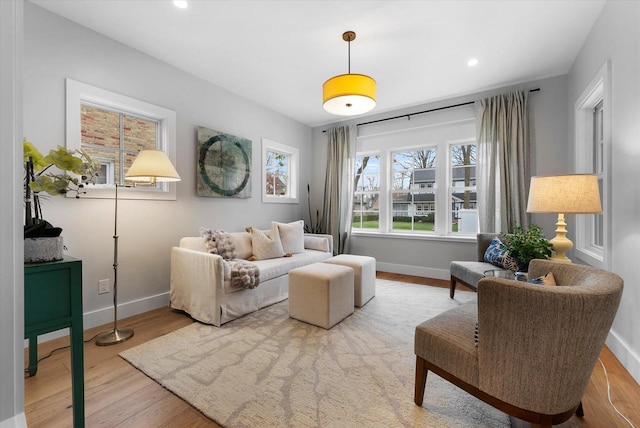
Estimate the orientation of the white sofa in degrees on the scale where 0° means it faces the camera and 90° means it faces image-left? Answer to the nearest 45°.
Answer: approximately 315°

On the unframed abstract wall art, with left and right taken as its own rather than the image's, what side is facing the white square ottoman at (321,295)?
front

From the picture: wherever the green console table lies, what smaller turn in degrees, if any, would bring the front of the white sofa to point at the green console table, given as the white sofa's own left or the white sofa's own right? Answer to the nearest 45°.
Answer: approximately 45° to the white sofa's own right

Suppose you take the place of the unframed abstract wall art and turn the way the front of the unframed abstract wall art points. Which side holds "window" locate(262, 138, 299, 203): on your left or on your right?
on your left

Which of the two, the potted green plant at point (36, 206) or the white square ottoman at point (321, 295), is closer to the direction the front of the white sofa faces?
the white square ottoman

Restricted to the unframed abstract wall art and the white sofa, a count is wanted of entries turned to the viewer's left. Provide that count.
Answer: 0

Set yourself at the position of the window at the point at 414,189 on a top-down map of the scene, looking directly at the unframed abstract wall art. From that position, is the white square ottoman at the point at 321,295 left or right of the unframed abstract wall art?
left

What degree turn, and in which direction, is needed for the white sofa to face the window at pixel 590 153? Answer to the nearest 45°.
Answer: approximately 45° to its left

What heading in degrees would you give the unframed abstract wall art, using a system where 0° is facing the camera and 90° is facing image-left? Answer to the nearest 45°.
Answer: approximately 315°

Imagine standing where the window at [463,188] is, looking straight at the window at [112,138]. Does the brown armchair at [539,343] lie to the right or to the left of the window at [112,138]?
left

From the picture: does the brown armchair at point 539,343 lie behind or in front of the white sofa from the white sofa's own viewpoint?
in front

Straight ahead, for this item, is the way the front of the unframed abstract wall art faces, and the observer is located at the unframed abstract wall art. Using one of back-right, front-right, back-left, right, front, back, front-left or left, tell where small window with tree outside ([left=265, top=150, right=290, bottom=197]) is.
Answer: left

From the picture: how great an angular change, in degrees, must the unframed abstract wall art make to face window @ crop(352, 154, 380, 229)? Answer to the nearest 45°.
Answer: approximately 45° to its left

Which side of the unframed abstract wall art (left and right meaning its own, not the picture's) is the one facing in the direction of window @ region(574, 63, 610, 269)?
front

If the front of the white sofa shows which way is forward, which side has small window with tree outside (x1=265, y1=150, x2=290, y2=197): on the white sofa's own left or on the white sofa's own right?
on the white sofa's own left
